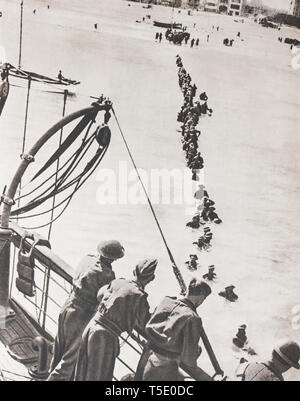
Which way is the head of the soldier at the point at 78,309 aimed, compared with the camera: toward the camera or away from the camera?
away from the camera

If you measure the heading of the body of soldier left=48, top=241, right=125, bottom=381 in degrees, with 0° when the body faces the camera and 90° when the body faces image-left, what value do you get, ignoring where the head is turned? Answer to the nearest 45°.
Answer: approximately 225°

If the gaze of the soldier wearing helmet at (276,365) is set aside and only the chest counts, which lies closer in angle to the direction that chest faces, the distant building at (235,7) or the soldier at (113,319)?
the distant building

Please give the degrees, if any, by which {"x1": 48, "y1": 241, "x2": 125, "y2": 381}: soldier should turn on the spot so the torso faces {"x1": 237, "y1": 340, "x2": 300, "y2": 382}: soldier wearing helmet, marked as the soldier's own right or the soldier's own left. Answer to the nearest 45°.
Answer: approximately 90° to the soldier's own right

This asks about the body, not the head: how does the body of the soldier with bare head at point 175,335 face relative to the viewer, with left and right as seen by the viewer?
facing away from the viewer and to the right of the viewer
